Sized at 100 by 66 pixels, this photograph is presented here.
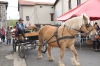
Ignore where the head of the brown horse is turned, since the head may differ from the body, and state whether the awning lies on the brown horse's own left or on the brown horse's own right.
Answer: on the brown horse's own left
